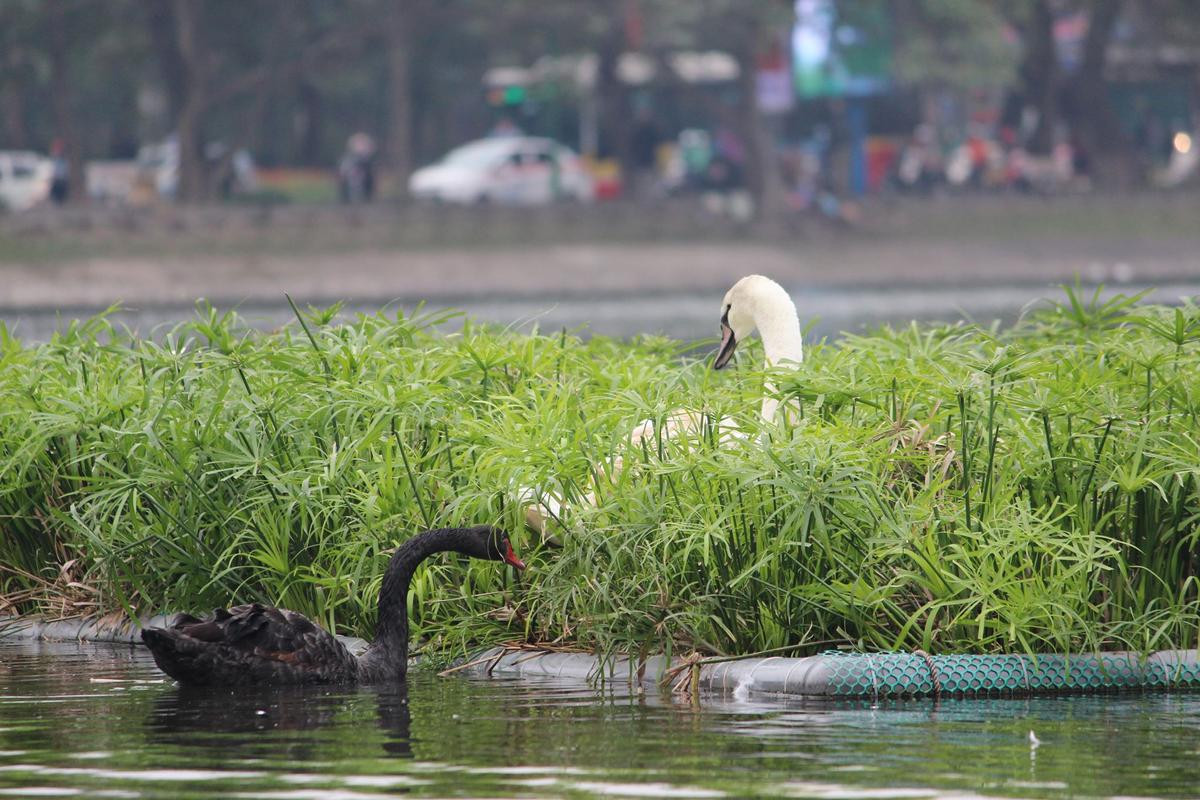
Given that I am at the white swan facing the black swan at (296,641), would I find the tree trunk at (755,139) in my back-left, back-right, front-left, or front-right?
back-right

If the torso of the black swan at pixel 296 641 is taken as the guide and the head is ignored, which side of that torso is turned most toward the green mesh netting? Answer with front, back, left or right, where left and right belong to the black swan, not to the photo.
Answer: front

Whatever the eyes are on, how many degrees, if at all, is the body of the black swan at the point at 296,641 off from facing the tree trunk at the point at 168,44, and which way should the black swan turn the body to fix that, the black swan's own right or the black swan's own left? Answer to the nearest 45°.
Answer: approximately 90° to the black swan's own left

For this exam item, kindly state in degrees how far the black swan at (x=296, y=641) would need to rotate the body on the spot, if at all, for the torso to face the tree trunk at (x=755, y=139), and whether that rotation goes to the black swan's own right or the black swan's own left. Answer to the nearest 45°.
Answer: approximately 90° to the black swan's own left

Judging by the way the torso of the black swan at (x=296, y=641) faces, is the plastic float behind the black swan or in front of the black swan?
in front

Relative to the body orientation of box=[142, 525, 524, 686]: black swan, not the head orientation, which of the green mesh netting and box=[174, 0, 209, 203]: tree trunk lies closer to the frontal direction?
the green mesh netting

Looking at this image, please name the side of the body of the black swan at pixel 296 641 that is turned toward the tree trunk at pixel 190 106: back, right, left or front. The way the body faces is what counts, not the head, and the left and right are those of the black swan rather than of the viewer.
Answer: left

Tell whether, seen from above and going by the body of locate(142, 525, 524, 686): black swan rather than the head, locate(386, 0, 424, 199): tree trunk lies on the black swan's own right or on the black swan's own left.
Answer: on the black swan's own left

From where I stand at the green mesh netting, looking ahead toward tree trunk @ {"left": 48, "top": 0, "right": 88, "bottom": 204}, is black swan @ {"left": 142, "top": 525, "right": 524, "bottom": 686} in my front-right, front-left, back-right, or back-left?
front-left

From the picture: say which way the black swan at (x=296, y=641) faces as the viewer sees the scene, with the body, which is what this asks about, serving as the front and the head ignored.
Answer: to the viewer's right
